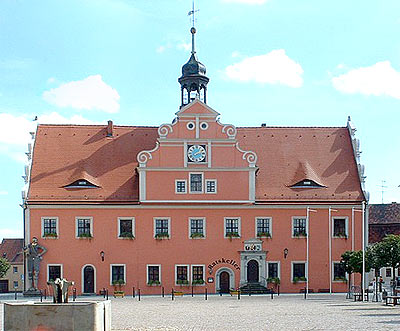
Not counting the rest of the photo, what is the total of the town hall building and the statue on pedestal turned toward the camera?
2

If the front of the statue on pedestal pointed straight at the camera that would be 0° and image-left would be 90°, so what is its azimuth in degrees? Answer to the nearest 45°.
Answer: approximately 0°

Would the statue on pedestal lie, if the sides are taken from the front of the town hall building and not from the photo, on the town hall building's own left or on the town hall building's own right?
on the town hall building's own right

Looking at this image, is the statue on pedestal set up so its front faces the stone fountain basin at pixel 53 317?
yes

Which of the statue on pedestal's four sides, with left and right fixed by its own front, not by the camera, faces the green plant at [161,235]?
left

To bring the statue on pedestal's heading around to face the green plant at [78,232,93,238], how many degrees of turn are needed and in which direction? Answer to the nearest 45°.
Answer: approximately 90° to its left

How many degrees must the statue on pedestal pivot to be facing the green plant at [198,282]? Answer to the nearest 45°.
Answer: approximately 90° to its left

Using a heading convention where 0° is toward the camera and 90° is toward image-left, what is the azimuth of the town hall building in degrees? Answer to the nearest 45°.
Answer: approximately 0°

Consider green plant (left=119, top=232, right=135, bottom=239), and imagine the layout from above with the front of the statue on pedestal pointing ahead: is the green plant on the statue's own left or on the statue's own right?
on the statue's own left
